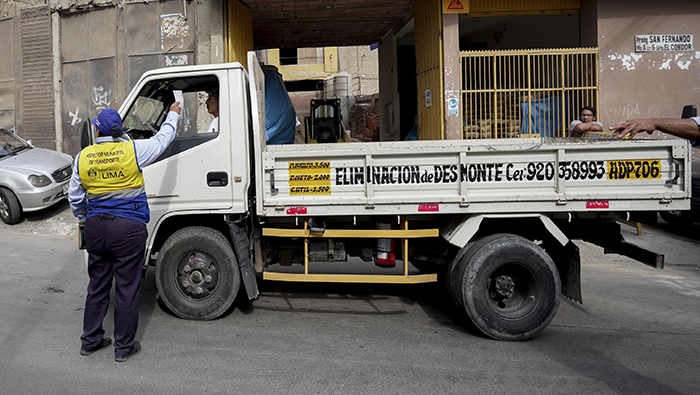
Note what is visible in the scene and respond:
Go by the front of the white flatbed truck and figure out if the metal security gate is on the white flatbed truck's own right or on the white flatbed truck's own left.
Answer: on the white flatbed truck's own right

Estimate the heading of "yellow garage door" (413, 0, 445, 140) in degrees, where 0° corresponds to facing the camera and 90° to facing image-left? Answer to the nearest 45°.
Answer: approximately 45°

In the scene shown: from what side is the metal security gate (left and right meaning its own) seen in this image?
front

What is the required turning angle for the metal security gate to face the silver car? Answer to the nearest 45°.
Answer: approximately 90° to its right

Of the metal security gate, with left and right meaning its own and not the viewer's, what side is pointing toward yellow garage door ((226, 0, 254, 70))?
right

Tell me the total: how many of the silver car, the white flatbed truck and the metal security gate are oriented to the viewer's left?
1

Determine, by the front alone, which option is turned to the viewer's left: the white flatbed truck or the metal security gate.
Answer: the white flatbed truck

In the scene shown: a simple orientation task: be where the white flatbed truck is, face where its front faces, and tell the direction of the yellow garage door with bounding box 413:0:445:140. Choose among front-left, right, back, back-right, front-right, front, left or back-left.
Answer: right

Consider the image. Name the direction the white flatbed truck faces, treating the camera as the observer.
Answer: facing to the left of the viewer

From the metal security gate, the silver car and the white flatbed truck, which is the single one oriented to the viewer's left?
the white flatbed truck
